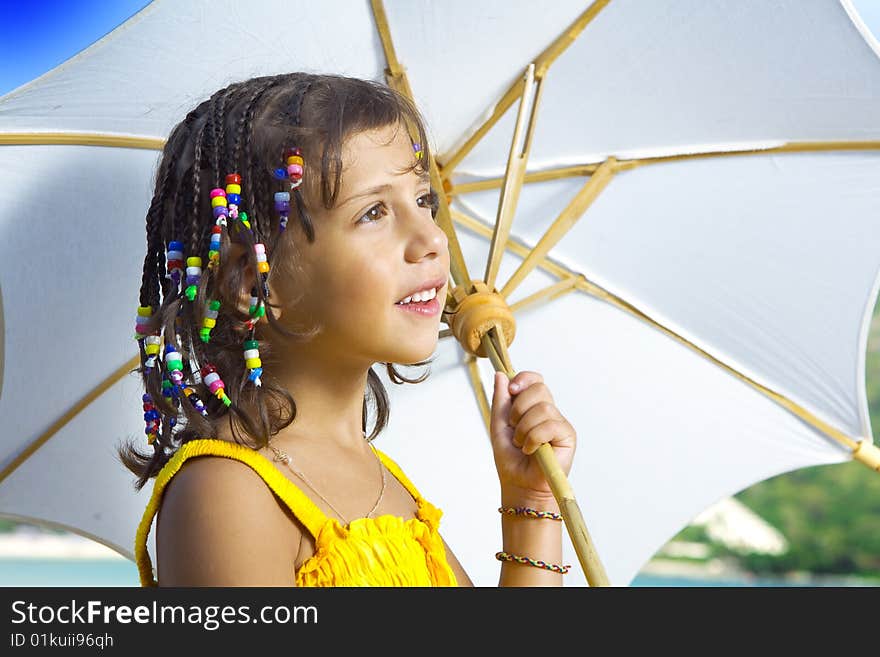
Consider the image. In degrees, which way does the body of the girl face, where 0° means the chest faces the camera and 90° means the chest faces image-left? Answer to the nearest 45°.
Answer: approximately 315°
